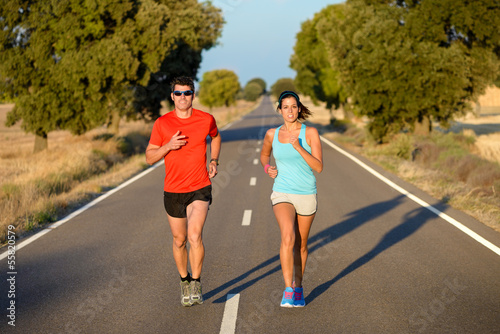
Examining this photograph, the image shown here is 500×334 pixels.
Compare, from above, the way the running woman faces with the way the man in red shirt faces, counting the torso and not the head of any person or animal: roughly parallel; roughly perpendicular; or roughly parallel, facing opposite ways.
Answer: roughly parallel

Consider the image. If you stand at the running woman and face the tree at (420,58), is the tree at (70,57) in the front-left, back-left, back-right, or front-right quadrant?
front-left

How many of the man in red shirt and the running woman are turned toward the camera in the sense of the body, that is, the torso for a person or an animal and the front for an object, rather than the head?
2

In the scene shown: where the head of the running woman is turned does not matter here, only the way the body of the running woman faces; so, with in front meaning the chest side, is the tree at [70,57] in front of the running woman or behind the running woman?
behind

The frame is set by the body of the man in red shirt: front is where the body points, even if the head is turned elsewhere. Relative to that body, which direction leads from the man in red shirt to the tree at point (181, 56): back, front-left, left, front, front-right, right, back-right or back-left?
back

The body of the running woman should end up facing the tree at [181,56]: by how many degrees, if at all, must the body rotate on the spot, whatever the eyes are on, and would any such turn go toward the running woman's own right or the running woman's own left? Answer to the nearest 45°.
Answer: approximately 180°

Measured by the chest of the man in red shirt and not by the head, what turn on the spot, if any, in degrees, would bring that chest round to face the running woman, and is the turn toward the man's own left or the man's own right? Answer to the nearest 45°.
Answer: approximately 90° to the man's own left

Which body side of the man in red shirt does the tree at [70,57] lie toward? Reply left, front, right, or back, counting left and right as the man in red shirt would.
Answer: back

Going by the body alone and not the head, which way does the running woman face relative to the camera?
toward the camera

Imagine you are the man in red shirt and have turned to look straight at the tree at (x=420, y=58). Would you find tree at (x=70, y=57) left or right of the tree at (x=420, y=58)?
left

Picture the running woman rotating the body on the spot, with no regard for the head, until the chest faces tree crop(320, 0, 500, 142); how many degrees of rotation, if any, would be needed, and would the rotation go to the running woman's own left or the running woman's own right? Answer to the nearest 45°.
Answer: approximately 180°

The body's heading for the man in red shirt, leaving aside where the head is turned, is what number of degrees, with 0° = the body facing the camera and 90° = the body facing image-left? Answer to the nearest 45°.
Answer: approximately 0°
